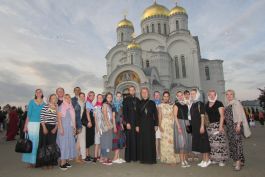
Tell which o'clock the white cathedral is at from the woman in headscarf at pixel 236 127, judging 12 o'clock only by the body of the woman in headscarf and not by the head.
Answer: The white cathedral is roughly at 4 o'clock from the woman in headscarf.

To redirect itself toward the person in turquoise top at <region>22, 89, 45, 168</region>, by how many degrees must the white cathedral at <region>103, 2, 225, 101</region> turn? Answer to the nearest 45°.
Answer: approximately 45° to its left

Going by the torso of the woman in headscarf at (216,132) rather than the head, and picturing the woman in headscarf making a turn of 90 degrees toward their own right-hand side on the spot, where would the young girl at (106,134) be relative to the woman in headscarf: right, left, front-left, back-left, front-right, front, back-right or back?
front

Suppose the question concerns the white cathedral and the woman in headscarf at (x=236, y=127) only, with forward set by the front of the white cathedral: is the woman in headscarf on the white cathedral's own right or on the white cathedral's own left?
on the white cathedral's own left

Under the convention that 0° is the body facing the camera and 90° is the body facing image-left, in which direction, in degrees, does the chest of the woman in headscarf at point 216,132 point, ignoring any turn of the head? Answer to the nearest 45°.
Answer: approximately 0°

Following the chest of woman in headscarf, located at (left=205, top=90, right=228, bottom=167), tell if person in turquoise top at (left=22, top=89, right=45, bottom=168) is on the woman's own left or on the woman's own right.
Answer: on the woman's own right

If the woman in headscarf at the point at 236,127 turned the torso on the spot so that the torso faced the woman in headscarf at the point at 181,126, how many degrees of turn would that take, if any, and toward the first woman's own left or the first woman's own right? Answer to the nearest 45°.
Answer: approximately 45° to the first woman's own right

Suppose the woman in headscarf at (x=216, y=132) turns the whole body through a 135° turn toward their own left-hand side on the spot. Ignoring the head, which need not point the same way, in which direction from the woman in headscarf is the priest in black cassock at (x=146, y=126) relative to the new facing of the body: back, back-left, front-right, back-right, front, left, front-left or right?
back-left

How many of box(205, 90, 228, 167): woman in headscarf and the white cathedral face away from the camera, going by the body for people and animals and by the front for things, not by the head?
0

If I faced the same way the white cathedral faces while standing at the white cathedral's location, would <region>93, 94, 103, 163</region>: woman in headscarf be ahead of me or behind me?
ahead

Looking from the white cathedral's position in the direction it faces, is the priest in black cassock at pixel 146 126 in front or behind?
in front

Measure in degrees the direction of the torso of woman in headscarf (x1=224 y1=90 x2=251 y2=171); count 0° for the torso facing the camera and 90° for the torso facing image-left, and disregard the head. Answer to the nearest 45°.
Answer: approximately 45°
